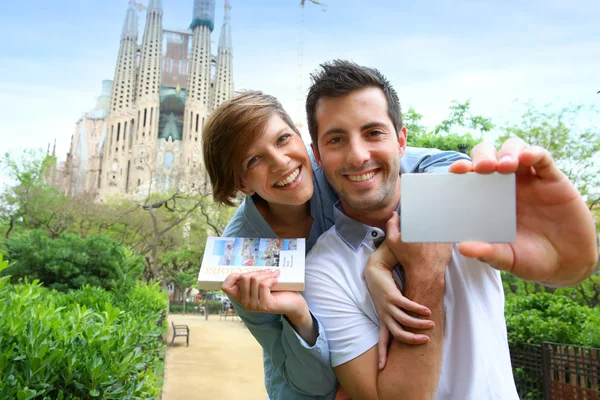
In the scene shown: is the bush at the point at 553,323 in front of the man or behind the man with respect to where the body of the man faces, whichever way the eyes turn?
behind

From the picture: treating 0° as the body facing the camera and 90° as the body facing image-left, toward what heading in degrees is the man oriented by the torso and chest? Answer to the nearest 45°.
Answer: approximately 0°

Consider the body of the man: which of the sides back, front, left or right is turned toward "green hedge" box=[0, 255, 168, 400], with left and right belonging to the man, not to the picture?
right

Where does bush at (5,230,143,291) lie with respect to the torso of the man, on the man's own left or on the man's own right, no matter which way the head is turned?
on the man's own right
